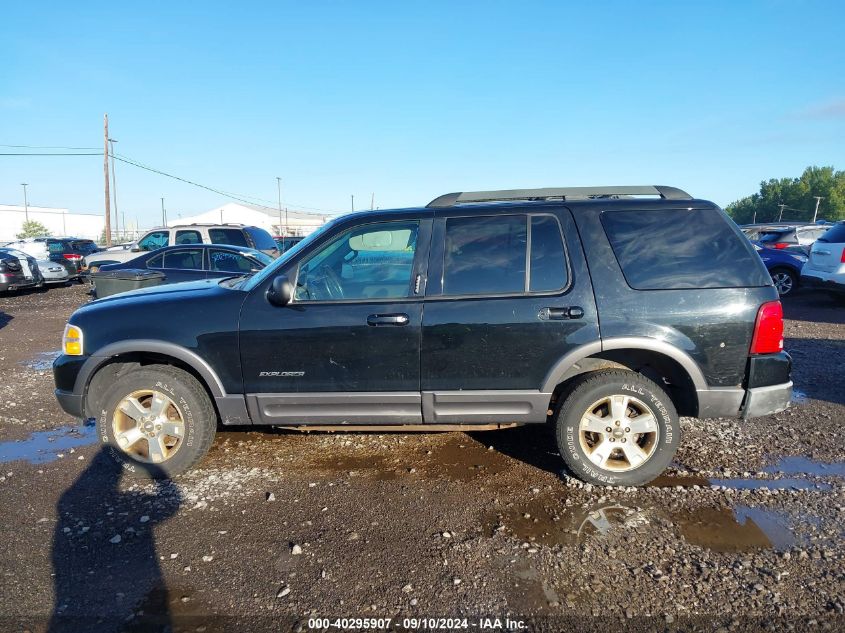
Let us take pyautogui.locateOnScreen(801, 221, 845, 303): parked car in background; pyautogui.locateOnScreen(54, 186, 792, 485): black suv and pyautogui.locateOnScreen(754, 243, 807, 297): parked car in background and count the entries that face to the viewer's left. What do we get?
1

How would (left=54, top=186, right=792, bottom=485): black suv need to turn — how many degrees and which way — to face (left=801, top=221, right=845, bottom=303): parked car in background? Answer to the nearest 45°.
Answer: approximately 135° to its right

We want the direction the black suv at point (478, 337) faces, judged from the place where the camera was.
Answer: facing to the left of the viewer

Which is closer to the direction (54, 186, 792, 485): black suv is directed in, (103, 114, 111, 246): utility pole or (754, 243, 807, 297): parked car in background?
the utility pole

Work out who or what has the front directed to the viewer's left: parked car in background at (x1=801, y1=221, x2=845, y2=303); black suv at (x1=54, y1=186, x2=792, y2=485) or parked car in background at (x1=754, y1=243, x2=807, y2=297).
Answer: the black suv

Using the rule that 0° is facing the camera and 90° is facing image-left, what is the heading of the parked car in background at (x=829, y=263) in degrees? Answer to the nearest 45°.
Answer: approximately 225°

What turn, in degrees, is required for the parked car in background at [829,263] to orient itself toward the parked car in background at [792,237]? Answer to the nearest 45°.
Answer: approximately 45° to its left

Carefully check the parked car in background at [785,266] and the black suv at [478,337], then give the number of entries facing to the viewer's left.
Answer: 1

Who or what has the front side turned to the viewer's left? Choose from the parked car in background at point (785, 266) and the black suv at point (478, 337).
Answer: the black suv
